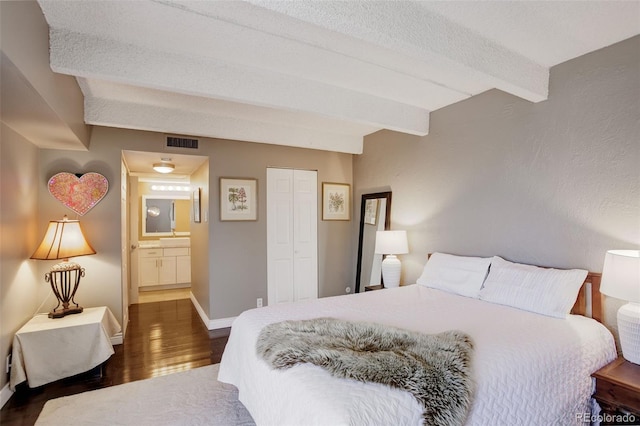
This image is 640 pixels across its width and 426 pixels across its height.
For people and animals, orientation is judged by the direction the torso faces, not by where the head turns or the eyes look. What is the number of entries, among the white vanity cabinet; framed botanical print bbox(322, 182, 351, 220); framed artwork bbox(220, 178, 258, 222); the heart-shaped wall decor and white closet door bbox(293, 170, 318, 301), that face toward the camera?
5

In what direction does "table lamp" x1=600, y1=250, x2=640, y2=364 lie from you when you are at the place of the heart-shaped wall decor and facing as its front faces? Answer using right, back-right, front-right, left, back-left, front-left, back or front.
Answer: front-left

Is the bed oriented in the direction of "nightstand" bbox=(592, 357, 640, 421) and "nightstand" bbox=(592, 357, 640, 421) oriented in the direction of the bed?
no

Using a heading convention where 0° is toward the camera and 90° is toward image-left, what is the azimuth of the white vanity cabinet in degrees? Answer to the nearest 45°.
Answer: approximately 0°

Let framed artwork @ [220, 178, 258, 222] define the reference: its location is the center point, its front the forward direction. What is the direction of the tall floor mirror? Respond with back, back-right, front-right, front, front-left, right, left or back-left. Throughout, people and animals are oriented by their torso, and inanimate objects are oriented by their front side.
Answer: left

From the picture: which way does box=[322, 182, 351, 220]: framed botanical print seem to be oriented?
toward the camera

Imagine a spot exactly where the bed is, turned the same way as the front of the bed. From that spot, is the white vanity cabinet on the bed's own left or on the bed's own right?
on the bed's own right

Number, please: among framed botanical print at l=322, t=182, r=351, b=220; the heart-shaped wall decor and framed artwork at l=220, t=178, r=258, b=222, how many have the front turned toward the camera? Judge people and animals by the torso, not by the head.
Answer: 3

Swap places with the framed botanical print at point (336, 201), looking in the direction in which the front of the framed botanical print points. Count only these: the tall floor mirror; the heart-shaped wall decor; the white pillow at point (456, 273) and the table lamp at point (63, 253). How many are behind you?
0

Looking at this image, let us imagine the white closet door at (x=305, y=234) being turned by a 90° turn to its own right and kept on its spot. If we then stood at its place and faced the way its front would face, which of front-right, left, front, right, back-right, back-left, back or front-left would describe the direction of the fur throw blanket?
left

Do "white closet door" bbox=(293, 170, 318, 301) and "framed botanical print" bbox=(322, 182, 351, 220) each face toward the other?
no

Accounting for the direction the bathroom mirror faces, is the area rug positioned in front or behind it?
in front

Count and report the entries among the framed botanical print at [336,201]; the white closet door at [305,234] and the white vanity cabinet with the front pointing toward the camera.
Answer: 3

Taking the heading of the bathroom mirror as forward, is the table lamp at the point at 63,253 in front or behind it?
in front

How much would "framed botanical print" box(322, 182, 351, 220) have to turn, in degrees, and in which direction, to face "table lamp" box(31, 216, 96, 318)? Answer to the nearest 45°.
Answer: approximately 45° to its right

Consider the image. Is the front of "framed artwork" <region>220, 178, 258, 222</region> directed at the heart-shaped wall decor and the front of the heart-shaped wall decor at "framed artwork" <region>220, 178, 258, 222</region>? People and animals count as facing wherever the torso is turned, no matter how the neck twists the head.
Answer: no

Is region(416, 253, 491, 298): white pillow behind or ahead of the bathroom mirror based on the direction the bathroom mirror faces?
ahead

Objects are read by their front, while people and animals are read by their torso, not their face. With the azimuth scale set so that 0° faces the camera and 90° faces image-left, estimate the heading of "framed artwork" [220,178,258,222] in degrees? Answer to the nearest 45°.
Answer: approximately 0°

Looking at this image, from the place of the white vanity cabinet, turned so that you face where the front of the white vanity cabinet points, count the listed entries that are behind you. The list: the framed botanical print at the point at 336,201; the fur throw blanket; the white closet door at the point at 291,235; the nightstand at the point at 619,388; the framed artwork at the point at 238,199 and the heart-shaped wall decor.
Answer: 0

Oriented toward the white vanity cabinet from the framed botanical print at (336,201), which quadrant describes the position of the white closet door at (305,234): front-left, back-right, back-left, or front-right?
front-left
